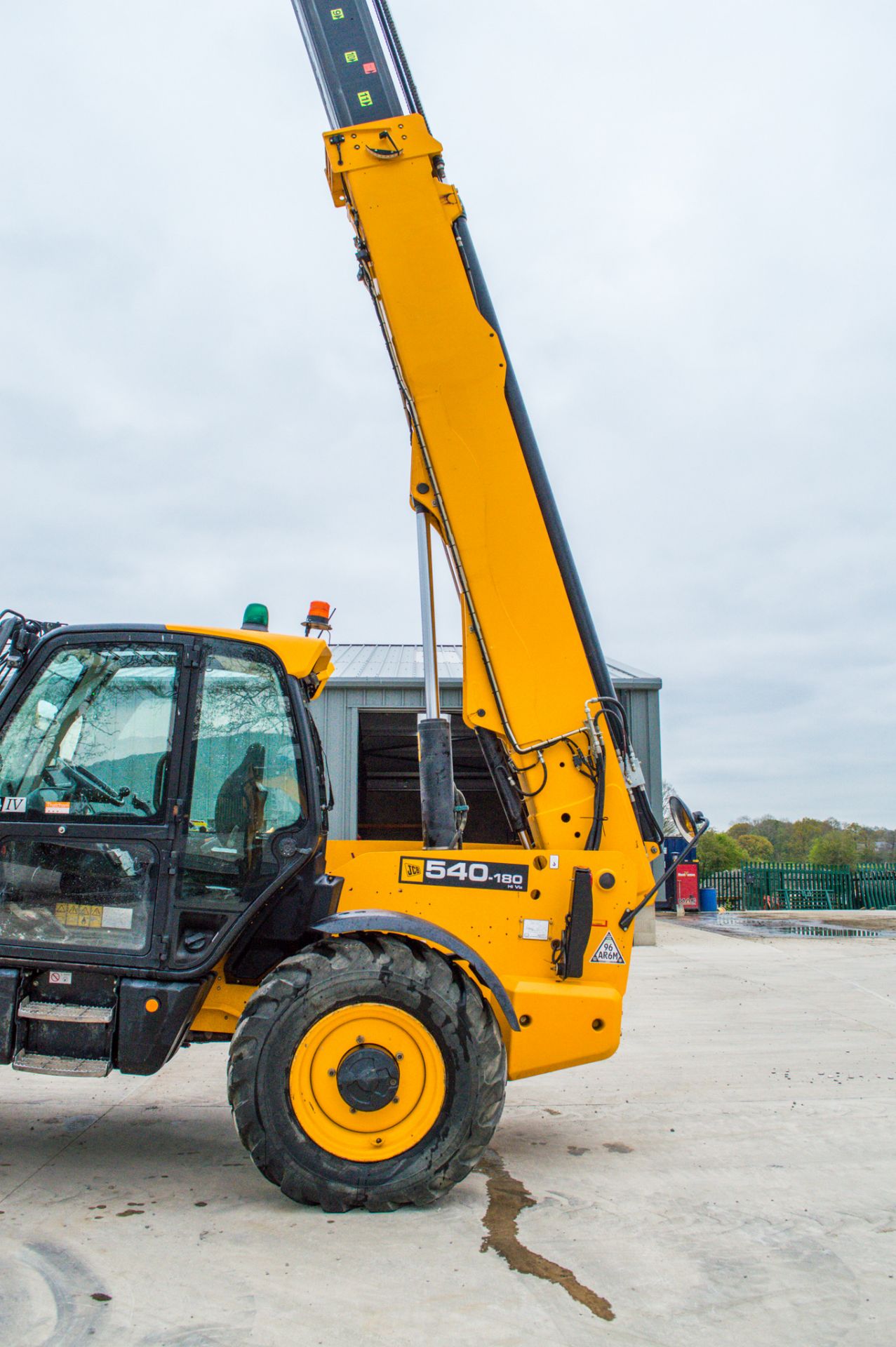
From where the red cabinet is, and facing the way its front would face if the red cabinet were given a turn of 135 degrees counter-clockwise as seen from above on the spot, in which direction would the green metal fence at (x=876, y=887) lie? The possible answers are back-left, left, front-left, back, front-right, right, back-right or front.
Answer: front

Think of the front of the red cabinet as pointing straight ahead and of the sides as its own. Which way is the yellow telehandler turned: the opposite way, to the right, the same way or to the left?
to the right

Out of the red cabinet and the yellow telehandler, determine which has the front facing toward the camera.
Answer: the red cabinet

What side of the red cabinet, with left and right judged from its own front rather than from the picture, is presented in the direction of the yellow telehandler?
front

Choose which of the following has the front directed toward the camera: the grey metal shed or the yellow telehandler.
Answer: the grey metal shed

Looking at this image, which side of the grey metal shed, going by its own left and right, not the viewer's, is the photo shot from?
front

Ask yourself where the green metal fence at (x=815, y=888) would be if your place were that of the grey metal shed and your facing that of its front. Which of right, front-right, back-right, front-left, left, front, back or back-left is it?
back-left

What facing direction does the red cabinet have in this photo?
toward the camera

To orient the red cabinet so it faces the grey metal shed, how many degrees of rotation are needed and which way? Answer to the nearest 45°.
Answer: approximately 45° to its right

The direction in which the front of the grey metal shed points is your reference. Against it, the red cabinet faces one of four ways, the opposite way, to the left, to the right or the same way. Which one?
the same way

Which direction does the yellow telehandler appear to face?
to the viewer's left

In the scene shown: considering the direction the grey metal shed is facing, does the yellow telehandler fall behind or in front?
in front

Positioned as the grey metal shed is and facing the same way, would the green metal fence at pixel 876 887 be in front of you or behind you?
behind

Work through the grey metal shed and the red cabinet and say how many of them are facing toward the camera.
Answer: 2

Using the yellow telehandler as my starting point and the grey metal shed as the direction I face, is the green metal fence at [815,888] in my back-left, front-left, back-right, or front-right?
front-right

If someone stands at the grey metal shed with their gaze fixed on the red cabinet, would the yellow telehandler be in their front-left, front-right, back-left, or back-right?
back-right
